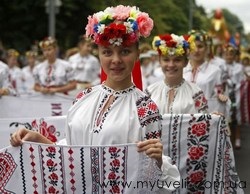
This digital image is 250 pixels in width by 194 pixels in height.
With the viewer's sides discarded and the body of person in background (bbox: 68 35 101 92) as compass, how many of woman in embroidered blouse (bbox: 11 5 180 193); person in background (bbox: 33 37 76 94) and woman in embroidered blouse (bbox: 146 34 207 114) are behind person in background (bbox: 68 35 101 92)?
0

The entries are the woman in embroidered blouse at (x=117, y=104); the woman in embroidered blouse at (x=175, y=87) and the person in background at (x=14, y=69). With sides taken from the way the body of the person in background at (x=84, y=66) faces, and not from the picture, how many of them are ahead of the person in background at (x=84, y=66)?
2

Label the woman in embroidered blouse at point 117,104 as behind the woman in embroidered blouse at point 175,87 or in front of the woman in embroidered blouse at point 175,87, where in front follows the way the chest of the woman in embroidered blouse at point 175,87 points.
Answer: in front

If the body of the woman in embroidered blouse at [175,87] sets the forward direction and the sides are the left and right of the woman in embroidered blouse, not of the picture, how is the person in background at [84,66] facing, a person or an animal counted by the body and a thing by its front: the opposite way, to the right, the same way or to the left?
the same way

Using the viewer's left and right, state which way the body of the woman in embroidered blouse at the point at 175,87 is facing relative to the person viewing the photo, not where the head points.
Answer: facing the viewer

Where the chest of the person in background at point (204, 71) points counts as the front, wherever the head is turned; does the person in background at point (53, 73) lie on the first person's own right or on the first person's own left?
on the first person's own right

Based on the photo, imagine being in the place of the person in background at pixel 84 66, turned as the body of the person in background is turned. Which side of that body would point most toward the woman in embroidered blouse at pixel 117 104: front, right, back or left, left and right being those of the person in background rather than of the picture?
front

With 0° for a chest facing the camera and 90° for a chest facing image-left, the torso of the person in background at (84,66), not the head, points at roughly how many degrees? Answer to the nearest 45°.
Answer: approximately 0°

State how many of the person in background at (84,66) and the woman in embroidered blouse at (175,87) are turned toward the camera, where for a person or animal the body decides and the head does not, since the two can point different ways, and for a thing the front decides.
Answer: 2

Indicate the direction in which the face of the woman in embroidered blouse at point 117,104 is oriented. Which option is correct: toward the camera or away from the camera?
toward the camera

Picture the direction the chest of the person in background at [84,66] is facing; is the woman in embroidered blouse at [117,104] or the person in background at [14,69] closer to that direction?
the woman in embroidered blouse

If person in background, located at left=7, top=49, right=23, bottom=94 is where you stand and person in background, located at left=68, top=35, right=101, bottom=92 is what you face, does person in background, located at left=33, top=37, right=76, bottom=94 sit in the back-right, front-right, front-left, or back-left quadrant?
front-right

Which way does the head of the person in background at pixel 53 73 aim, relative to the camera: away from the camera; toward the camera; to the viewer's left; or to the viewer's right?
toward the camera

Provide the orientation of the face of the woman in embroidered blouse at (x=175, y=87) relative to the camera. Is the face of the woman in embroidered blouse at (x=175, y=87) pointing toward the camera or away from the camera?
toward the camera

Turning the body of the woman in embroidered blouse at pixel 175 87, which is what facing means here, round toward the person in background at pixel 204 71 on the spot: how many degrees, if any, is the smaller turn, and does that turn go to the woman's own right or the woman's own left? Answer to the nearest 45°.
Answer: approximately 180°

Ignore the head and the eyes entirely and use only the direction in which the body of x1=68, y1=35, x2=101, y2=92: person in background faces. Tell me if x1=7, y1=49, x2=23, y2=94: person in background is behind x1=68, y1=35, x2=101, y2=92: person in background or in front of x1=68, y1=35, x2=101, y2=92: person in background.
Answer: behind

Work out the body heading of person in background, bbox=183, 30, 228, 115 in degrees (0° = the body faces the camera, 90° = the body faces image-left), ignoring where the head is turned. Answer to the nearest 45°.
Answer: approximately 45°

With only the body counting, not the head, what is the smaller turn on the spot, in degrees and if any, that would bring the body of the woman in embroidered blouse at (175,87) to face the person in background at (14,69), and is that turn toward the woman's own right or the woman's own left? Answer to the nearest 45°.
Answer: approximately 135° to the woman's own right

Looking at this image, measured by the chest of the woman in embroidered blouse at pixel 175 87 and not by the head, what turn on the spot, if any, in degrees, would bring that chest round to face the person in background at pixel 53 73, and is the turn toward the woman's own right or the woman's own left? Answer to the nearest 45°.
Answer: approximately 135° to the woman's own right
